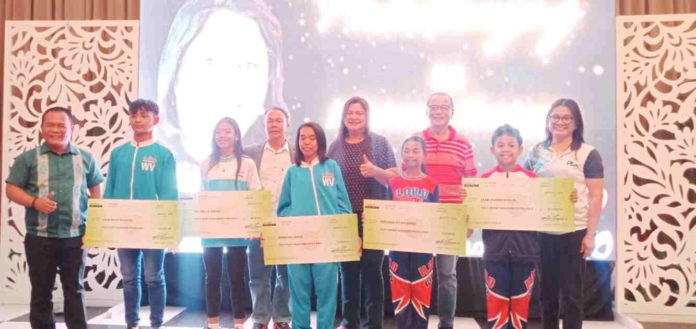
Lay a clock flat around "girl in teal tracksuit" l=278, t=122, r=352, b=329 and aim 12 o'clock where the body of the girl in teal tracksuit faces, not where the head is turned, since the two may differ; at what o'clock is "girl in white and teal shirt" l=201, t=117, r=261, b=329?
The girl in white and teal shirt is roughly at 4 o'clock from the girl in teal tracksuit.

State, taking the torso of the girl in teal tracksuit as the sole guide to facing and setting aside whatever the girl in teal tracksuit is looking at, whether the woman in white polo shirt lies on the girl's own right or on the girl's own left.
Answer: on the girl's own left

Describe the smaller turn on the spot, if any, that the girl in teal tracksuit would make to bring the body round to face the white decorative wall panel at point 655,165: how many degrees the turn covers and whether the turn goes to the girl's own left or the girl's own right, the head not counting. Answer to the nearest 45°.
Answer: approximately 90° to the girl's own left

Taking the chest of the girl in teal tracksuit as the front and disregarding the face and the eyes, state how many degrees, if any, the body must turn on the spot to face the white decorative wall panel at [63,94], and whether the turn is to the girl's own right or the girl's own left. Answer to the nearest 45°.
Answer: approximately 135° to the girl's own right

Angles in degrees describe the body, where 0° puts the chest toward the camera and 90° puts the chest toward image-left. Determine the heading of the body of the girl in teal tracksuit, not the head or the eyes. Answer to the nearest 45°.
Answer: approximately 0°
